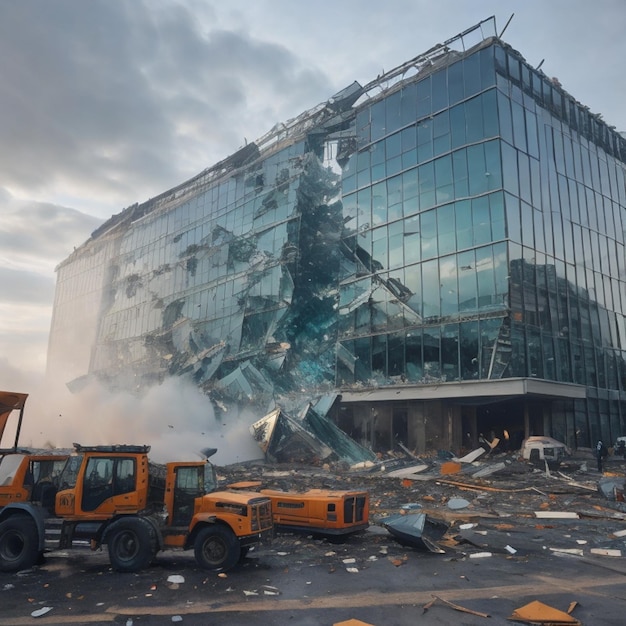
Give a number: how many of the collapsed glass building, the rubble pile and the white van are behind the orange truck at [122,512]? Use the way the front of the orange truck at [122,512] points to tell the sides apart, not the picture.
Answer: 0

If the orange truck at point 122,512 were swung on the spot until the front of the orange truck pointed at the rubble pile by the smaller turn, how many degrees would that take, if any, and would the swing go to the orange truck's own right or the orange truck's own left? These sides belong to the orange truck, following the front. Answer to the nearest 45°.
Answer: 0° — it already faces it

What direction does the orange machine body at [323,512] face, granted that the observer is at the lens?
facing the viewer and to the right of the viewer

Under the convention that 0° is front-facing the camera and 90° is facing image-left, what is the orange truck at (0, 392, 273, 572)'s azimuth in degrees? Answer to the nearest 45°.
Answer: approximately 270°

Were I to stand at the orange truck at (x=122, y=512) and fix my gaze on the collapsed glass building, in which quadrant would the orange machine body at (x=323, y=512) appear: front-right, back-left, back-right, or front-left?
front-right

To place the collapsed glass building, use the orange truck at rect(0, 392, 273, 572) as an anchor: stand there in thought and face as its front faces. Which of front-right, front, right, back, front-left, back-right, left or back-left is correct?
front-left

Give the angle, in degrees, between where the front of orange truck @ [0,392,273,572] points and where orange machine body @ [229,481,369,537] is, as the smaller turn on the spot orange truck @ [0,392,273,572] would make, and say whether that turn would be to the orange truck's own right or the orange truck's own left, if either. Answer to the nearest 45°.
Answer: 0° — it already faces it

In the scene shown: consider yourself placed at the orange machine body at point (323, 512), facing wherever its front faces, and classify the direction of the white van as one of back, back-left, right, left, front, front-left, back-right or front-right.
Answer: left

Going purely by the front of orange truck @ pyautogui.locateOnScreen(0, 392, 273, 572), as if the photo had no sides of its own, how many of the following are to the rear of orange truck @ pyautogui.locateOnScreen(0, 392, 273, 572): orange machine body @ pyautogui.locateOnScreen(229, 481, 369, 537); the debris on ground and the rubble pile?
0

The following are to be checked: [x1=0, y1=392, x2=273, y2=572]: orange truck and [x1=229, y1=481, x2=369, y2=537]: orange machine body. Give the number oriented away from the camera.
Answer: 0

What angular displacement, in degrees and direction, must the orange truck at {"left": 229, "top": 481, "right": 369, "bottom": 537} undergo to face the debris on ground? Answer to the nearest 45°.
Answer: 0° — it already faces it

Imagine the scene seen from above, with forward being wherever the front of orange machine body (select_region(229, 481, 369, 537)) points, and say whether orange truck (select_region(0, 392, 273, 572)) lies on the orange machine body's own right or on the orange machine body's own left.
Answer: on the orange machine body's own right

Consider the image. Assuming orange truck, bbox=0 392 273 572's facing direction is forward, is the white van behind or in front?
in front

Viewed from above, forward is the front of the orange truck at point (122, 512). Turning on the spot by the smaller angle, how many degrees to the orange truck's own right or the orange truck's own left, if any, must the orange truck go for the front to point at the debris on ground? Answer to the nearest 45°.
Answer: approximately 45° to the orange truck's own right
